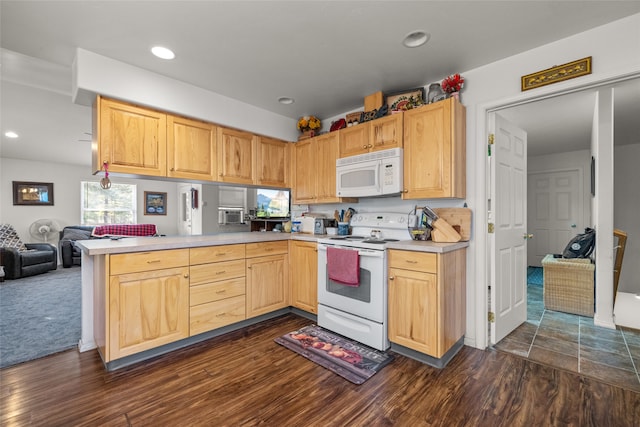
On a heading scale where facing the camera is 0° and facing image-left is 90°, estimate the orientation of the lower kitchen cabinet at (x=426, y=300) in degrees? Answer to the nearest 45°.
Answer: approximately 45°

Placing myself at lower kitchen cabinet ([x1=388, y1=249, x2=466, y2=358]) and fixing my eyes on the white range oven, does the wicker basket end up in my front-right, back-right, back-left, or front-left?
back-right

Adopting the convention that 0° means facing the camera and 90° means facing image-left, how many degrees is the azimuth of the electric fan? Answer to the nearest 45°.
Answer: approximately 0°

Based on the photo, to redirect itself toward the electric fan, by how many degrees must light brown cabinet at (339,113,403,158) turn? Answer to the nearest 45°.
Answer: approximately 45° to its right

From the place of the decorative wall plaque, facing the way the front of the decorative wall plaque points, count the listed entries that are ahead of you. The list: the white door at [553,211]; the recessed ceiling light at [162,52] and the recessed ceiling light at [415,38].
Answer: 2

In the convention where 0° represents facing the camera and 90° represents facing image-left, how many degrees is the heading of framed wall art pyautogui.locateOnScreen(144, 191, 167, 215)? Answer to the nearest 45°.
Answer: approximately 0°

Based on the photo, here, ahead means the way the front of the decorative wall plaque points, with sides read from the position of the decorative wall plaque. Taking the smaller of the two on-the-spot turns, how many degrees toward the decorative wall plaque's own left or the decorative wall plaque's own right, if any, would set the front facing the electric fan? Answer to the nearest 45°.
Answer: approximately 45° to the decorative wall plaque's own right

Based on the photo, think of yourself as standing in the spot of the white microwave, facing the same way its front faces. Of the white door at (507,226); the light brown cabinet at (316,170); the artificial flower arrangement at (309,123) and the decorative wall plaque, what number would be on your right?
2

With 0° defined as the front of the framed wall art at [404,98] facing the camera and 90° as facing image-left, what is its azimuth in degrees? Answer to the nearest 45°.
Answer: approximately 45°

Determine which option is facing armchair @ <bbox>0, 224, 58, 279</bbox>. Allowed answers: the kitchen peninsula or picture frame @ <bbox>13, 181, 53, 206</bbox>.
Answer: the picture frame

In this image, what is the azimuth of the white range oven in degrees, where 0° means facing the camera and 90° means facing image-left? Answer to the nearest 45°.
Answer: approximately 45°
